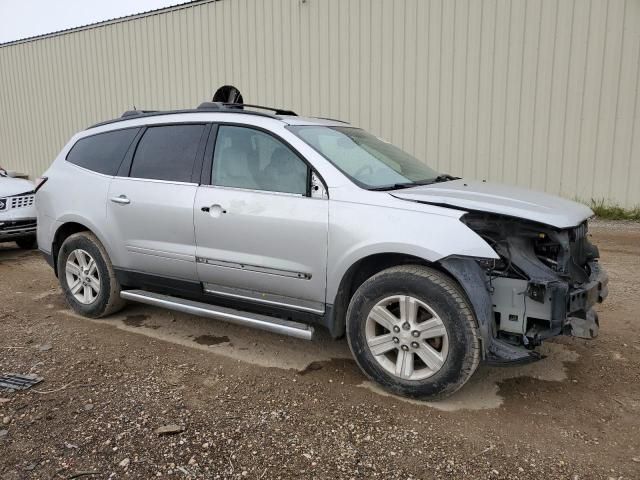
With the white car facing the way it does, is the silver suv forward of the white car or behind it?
forward

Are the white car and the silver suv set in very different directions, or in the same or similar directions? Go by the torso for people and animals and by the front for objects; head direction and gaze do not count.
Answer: same or similar directions

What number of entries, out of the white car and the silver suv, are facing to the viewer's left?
0

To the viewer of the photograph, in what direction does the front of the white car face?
facing the viewer and to the right of the viewer

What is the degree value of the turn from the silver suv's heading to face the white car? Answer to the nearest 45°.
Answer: approximately 180°
